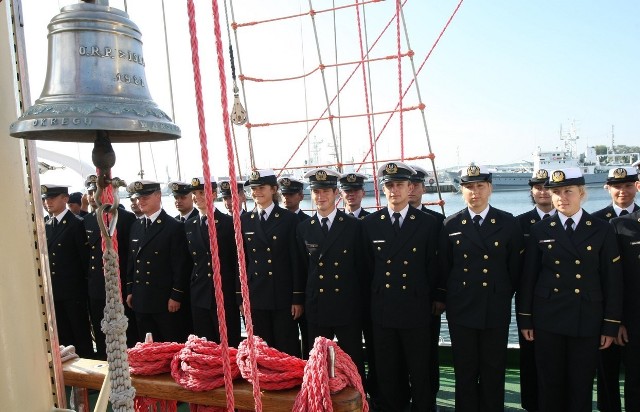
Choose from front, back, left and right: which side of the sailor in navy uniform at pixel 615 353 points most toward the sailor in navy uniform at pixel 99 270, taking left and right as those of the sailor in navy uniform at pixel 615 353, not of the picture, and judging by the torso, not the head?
right

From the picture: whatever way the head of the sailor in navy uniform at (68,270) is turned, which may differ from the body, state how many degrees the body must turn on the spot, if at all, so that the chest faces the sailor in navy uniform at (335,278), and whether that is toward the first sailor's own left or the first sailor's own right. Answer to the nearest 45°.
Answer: approximately 90° to the first sailor's own left

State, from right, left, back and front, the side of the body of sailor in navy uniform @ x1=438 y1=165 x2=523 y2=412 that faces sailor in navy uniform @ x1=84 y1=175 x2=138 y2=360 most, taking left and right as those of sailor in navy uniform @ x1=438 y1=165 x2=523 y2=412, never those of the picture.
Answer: right

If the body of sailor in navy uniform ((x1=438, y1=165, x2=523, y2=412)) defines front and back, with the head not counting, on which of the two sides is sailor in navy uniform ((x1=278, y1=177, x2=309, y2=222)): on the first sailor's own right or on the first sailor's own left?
on the first sailor's own right

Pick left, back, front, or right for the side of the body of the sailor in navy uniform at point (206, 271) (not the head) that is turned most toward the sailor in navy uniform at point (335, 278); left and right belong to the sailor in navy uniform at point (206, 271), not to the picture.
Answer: left

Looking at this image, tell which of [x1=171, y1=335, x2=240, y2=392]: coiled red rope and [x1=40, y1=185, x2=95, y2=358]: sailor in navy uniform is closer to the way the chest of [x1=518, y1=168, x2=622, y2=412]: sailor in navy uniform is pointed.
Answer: the coiled red rope

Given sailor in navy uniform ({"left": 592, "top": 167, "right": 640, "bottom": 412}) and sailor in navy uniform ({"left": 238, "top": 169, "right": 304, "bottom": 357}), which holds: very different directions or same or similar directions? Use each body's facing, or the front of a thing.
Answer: same or similar directions

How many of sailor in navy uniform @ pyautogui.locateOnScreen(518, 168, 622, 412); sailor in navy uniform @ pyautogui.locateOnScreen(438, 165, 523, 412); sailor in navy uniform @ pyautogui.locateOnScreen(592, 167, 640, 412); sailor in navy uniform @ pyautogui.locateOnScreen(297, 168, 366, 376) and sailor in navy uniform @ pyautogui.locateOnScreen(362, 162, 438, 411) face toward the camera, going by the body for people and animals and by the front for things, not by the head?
5

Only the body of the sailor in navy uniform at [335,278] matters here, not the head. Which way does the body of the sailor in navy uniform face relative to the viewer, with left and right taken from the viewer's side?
facing the viewer

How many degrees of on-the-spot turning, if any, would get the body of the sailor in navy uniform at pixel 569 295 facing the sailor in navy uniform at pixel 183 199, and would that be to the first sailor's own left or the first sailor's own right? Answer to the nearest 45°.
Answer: approximately 90° to the first sailor's own right

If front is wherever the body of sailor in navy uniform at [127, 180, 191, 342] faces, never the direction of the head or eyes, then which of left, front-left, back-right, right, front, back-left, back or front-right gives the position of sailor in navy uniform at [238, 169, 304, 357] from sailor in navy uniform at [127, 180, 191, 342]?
left

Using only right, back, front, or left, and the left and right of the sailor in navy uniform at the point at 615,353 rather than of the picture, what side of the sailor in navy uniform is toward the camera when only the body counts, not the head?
front
